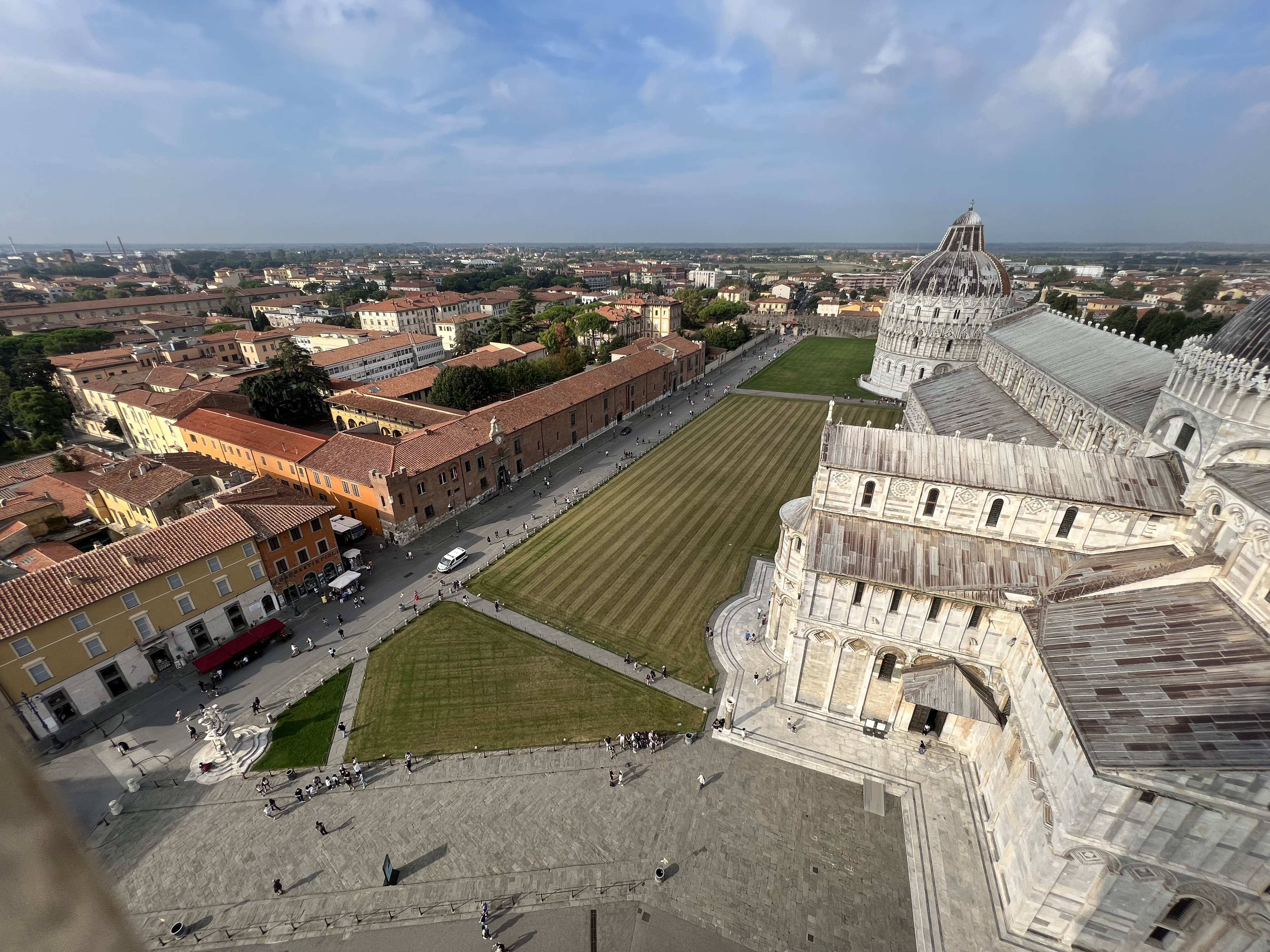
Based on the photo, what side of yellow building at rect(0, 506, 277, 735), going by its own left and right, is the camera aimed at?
front

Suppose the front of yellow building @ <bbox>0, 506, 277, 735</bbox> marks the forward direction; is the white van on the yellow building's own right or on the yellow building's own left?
on the yellow building's own left
